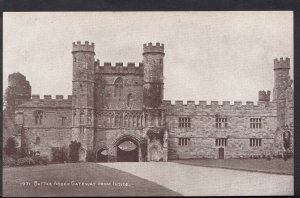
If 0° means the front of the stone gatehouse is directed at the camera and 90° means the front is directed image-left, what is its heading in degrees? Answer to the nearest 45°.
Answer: approximately 0°
